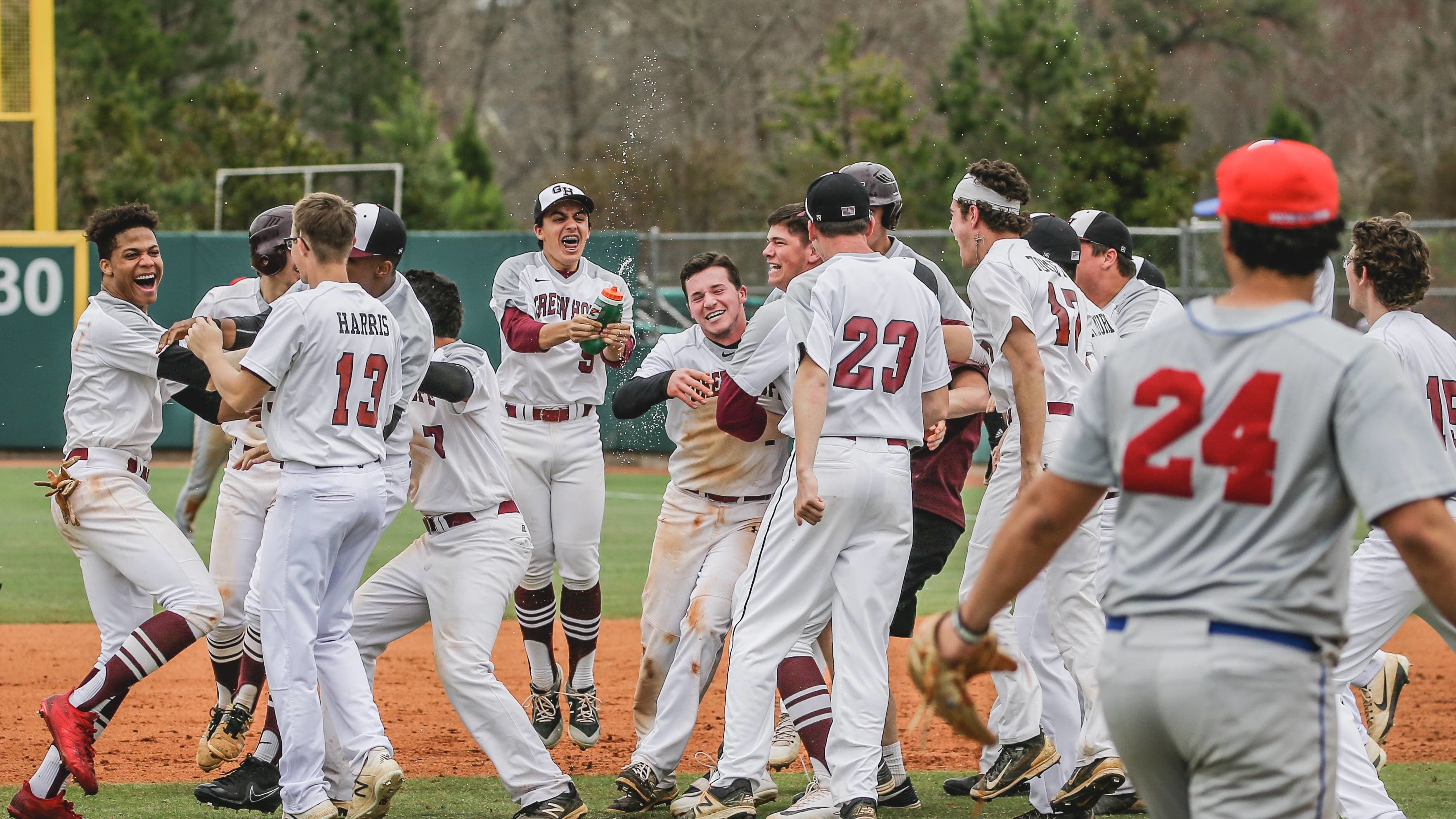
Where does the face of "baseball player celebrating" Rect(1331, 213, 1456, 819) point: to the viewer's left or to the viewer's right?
to the viewer's left

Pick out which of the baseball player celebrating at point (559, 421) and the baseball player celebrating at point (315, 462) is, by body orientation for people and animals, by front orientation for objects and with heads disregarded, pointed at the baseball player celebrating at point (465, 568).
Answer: the baseball player celebrating at point (559, 421)

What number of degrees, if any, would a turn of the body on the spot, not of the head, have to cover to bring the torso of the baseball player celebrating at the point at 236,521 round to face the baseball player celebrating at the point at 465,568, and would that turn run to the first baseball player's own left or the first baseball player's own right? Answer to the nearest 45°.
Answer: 0° — they already face them

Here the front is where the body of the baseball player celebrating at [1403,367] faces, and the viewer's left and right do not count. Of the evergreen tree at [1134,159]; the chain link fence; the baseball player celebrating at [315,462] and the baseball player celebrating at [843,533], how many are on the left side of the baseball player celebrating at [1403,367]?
2

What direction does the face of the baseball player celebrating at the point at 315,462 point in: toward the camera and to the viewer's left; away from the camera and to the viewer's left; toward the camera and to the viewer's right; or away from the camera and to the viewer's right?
away from the camera and to the viewer's left

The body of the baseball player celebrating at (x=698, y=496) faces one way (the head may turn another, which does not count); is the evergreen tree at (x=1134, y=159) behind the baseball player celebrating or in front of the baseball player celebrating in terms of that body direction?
behind

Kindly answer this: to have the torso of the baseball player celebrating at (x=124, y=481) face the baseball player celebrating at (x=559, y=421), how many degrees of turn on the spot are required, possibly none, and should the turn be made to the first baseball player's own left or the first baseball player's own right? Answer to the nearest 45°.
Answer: approximately 45° to the first baseball player's own left

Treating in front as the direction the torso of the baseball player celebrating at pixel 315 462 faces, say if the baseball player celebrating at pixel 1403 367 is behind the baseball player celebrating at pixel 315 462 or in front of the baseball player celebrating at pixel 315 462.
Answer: behind

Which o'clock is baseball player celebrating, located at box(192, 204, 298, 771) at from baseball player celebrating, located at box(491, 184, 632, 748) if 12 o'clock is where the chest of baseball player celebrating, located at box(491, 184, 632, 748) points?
baseball player celebrating, located at box(192, 204, 298, 771) is roughly at 2 o'clock from baseball player celebrating, located at box(491, 184, 632, 748).

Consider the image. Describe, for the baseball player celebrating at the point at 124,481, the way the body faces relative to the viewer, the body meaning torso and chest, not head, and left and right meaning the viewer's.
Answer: facing to the right of the viewer
